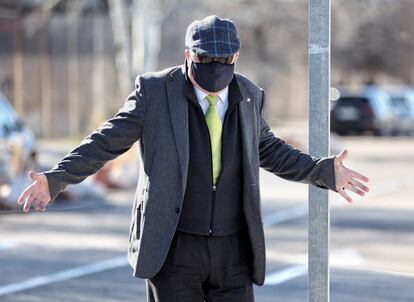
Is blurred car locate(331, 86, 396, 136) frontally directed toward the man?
no

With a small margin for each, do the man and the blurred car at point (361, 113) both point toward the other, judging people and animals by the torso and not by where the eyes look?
no

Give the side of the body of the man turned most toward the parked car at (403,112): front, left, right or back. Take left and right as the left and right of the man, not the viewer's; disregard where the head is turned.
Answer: back

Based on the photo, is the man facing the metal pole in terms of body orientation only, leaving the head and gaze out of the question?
no

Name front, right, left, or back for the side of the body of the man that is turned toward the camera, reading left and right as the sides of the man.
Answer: front

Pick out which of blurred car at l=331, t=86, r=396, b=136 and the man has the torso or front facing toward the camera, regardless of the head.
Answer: the man

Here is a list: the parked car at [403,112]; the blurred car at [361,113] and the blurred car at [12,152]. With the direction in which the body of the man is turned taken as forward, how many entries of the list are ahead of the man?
0

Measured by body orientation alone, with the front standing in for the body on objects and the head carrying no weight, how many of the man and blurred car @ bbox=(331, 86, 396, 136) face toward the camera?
1

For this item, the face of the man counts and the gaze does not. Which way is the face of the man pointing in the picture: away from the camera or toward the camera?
toward the camera
